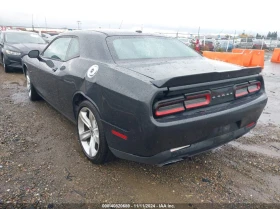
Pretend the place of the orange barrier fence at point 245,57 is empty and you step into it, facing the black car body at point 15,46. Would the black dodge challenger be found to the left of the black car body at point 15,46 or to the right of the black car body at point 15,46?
left

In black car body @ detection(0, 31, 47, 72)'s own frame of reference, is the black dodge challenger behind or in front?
in front

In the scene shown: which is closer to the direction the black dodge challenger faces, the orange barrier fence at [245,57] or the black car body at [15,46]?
the black car body

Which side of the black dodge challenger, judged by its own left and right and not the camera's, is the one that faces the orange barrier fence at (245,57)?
right

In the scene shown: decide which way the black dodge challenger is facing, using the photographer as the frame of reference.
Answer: facing away from the viewer and to the left of the viewer

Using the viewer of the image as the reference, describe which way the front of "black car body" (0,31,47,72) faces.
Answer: facing the viewer and to the right of the viewer

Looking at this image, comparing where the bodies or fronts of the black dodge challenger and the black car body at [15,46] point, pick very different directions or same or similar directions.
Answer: very different directions

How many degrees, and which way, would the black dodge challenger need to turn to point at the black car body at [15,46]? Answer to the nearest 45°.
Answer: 0° — it already faces it

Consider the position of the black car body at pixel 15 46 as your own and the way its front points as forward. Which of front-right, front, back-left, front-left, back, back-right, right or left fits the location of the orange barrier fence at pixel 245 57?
front-left
